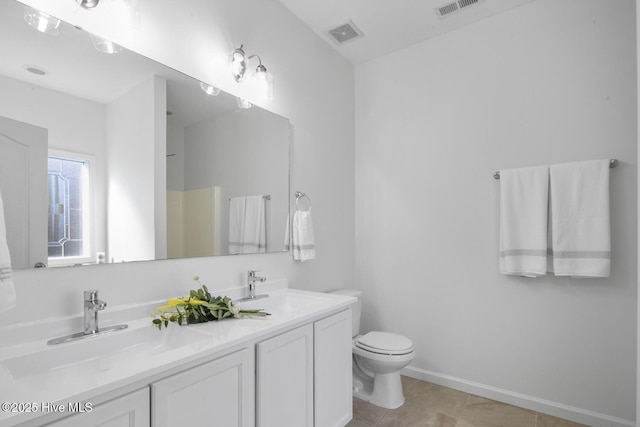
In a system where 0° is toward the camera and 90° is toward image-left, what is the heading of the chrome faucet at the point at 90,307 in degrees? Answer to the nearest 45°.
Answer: approximately 315°

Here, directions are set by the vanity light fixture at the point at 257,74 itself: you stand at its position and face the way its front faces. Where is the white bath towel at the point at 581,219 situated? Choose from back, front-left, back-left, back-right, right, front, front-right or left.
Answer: front-left

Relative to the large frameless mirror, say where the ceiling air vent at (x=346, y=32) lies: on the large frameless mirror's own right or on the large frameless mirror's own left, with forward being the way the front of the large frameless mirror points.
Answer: on the large frameless mirror's own left

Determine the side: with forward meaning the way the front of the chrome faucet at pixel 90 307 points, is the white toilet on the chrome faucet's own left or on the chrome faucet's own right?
on the chrome faucet's own left

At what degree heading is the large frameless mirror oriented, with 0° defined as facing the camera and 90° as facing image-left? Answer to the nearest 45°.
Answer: approximately 315°

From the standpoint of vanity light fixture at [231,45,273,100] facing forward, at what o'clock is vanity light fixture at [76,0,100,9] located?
vanity light fixture at [76,0,100,9] is roughly at 3 o'clock from vanity light fixture at [231,45,273,100].

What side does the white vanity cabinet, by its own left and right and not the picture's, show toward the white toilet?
left

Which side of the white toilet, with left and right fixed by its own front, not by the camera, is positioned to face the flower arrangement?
right

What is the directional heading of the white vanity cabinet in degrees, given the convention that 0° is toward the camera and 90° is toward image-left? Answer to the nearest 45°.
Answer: approximately 315°

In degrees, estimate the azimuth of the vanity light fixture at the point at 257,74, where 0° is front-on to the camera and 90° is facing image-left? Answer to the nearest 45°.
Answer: approximately 315°
